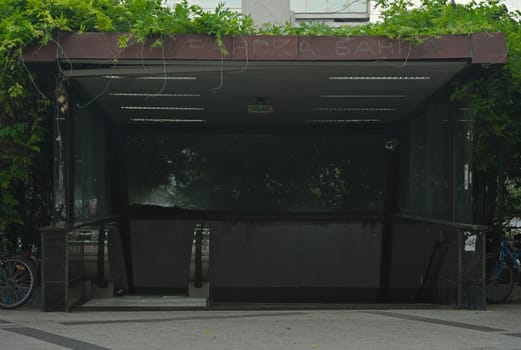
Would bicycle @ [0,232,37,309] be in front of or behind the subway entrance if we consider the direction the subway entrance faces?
in front

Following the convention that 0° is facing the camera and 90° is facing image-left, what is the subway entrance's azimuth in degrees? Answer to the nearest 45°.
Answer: approximately 0°

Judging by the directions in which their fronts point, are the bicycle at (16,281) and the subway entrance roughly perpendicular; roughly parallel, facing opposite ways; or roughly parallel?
roughly perpendicular

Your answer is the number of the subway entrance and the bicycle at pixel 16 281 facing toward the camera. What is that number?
1
